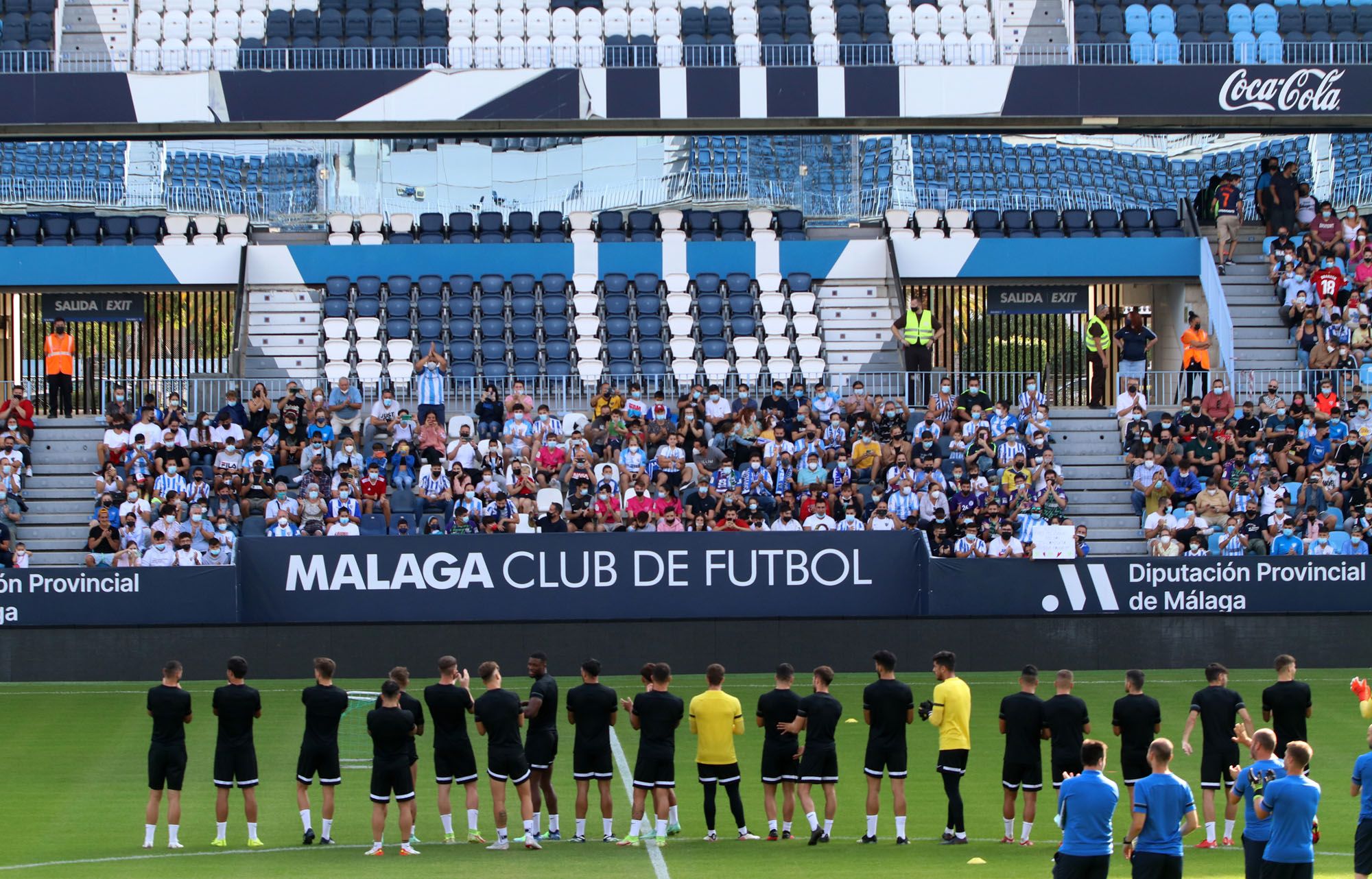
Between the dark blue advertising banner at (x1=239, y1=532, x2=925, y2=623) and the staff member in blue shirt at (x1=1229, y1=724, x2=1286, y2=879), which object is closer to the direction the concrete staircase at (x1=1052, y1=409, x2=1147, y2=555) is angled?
the staff member in blue shirt

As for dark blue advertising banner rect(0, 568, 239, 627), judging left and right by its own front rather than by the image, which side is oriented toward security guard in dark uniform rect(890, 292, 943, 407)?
left

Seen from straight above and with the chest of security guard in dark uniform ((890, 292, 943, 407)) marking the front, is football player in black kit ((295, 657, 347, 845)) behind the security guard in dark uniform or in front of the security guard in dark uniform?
in front

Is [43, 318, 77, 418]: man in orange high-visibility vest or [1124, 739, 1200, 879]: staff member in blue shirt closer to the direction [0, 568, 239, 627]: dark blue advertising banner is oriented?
the staff member in blue shirt

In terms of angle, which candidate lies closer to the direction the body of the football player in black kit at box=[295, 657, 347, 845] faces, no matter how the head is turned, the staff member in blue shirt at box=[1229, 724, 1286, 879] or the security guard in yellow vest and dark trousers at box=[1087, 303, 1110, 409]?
the security guard in yellow vest and dark trousers

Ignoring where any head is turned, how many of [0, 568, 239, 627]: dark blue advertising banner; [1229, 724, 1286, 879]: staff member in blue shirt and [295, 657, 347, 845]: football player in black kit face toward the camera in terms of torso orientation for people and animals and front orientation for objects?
1

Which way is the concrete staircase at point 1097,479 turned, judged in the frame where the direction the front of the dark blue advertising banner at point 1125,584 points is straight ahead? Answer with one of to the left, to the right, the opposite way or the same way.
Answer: the same way

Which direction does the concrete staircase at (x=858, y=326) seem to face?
toward the camera

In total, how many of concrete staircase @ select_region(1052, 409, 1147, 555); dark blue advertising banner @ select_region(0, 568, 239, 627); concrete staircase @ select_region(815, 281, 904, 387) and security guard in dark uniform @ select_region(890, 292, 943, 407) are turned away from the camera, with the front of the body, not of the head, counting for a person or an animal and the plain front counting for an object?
0

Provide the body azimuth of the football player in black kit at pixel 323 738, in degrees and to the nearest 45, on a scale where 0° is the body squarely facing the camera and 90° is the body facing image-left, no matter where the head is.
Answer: approximately 180°

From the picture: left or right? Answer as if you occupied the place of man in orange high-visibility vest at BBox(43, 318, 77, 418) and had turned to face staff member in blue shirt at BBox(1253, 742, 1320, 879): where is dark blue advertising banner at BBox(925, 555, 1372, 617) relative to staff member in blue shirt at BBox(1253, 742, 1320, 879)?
left

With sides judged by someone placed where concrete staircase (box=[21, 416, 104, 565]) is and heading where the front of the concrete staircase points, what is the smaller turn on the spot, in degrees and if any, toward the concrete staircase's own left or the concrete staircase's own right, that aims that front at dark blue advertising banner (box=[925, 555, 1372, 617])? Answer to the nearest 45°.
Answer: approximately 45° to the concrete staircase's own left

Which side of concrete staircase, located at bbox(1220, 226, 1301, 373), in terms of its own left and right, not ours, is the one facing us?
front

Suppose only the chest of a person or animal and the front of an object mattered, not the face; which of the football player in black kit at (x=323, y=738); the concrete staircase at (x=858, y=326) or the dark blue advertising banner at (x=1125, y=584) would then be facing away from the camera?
the football player in black kit

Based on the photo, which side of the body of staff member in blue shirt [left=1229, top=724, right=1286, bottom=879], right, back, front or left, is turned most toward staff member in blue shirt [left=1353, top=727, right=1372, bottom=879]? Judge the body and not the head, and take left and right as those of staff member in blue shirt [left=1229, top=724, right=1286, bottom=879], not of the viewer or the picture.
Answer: right

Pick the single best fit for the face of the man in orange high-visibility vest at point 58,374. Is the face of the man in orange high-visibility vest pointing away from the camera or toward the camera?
toward the camera

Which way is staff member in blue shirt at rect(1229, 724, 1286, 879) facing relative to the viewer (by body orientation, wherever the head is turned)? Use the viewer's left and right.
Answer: facing away from the viewer and to the left of the viewer

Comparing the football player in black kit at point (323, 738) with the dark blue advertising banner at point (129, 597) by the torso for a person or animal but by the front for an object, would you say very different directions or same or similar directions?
very different directions

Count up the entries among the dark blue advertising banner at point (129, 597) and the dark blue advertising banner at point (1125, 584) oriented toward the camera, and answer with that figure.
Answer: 2

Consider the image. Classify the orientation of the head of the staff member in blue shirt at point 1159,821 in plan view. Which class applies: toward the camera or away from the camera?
away from the camera

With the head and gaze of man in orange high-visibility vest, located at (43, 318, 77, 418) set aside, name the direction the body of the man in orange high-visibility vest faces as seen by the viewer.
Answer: toward the camera
